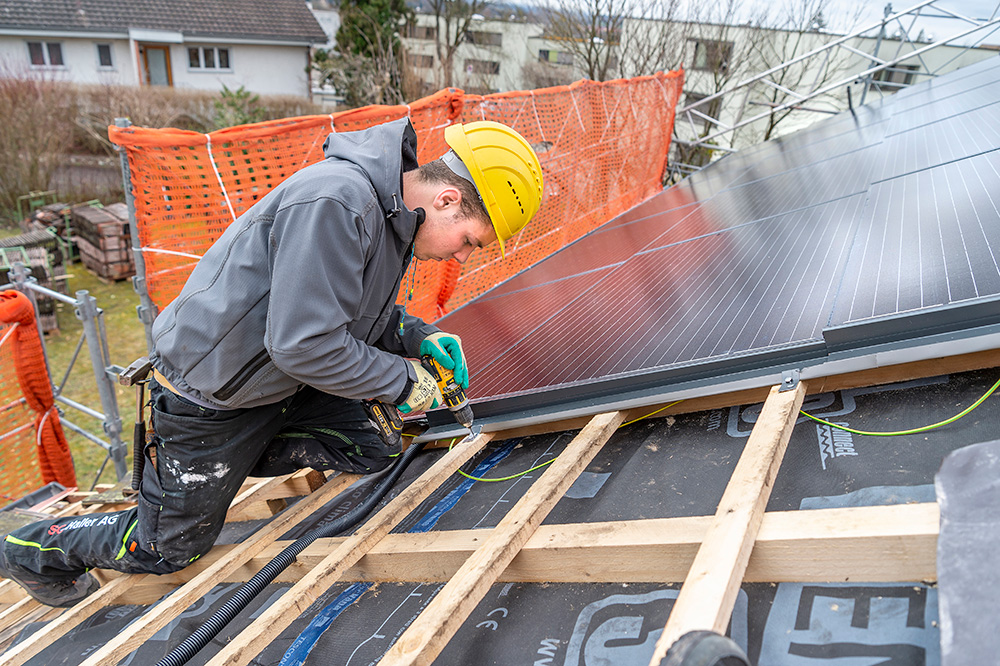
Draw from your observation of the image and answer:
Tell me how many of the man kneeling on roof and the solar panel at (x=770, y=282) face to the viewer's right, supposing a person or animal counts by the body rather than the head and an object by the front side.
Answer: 1

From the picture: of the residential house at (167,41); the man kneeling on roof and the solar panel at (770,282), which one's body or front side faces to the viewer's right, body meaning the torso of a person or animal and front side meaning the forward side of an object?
the man kneeling on roof

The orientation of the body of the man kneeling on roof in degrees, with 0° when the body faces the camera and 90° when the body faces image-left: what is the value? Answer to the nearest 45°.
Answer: approximately 270°

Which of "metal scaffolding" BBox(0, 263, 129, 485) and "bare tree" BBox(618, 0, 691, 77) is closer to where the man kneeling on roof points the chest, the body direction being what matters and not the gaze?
the bare tree

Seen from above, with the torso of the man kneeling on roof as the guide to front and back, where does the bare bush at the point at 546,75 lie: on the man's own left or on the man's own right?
on the man's own left

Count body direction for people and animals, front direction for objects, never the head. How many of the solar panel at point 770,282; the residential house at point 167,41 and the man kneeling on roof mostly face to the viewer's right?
1

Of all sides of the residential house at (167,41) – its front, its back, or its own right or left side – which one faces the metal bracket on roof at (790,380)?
front

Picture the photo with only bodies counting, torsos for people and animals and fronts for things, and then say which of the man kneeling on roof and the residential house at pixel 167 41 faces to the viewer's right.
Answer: the man kneeling on roof

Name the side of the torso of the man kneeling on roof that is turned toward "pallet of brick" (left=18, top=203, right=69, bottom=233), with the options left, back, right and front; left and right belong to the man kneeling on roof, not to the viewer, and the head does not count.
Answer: left
